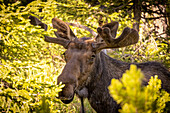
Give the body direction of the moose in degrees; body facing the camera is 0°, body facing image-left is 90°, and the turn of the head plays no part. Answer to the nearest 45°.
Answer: approximately 45°

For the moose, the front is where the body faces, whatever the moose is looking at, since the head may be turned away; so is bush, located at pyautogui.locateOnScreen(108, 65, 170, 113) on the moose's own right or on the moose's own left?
on the moose's own left
